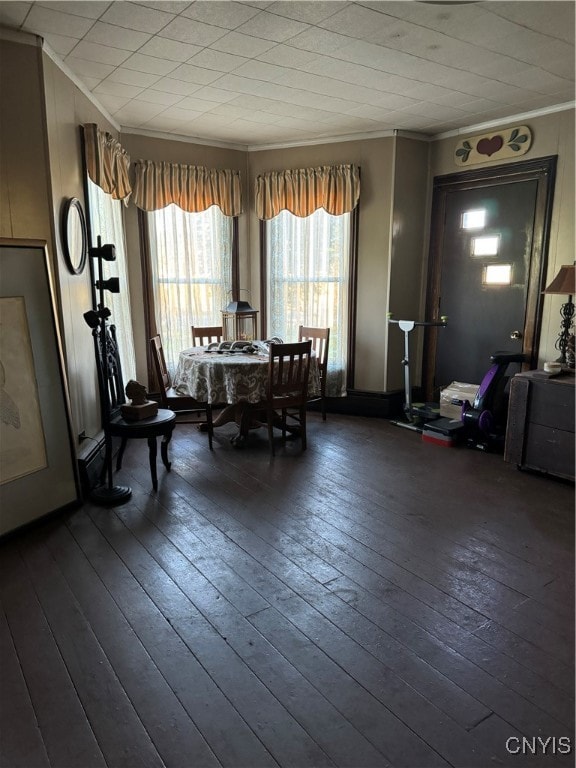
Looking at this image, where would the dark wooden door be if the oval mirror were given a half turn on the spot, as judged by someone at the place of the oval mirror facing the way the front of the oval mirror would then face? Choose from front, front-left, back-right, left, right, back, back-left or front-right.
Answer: back-right

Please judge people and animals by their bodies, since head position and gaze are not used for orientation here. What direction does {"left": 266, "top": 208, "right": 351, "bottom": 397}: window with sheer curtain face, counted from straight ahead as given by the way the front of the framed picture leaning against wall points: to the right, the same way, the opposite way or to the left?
to the right

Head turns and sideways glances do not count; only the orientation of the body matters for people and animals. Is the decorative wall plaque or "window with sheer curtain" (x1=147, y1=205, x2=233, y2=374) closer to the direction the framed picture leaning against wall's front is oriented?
the decorative wall plaque

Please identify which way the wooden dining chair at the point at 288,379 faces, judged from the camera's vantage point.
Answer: facing away from the viewer and to the left of the viewer

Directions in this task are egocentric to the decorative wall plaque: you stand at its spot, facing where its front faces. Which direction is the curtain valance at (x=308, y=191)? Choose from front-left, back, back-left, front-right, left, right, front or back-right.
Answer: right

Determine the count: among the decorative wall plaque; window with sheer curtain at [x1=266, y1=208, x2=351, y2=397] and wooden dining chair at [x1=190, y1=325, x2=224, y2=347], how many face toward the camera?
3

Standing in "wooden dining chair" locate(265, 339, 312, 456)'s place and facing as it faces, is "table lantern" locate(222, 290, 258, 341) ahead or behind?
ahead
